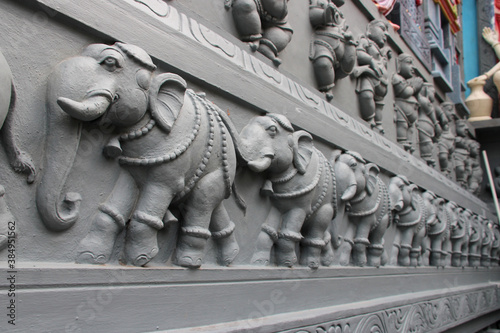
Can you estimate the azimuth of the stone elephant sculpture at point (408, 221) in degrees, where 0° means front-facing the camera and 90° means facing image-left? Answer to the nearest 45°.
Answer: approximately 45°

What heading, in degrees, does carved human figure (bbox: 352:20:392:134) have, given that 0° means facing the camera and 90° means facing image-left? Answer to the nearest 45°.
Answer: approximately 315°

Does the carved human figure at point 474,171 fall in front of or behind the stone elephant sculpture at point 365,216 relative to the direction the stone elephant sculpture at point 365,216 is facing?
behind

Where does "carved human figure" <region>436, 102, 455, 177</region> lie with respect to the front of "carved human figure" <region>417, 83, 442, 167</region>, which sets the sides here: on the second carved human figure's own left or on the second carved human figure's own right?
on the second carved human figure's own left

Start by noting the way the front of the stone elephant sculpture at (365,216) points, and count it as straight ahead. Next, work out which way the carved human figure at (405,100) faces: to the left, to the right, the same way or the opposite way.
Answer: to the left

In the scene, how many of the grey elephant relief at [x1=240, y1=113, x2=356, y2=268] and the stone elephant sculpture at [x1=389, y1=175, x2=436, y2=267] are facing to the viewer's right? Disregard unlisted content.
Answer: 0

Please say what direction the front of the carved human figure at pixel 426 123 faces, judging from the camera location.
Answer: facing to the right of the viewer

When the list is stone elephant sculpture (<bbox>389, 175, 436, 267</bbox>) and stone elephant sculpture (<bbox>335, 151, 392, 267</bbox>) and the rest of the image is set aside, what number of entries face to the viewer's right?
0
